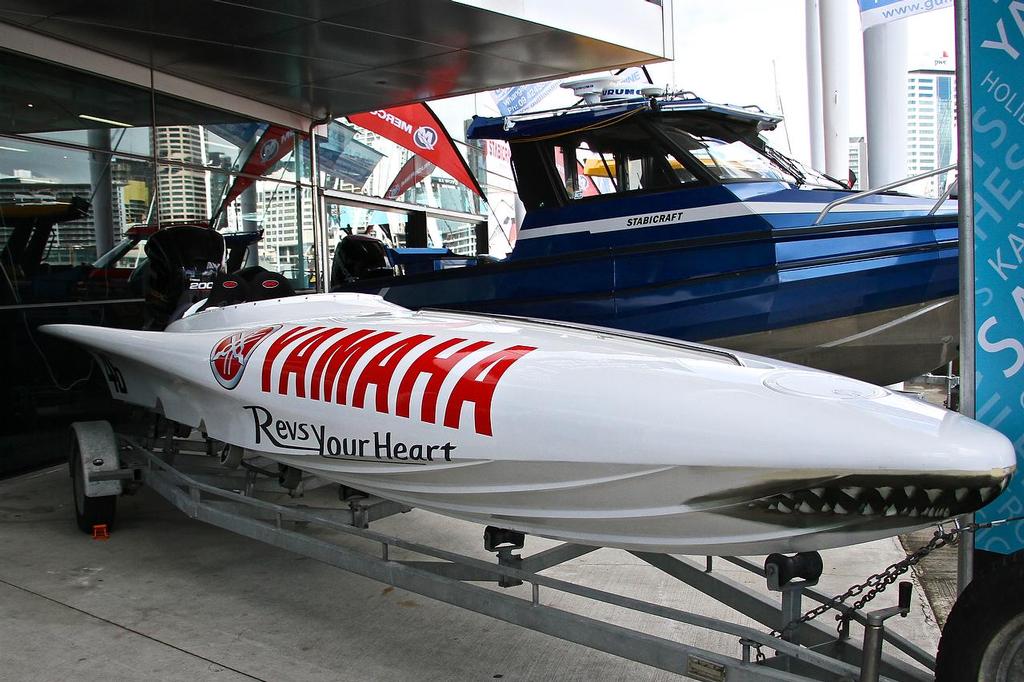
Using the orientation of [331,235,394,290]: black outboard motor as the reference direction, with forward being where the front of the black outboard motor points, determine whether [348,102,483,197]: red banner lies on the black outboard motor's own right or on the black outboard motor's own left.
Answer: on the black outboard motor's own left

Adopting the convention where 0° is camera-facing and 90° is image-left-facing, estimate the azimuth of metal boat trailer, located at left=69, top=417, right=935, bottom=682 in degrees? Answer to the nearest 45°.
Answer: approximately 315°

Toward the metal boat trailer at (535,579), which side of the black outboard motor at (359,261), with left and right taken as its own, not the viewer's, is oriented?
right

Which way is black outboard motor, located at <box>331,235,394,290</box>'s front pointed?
to the viewer's right

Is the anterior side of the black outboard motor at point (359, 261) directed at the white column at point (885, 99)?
no

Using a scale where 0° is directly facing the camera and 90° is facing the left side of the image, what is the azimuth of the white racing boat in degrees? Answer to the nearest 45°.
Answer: approximately 315°

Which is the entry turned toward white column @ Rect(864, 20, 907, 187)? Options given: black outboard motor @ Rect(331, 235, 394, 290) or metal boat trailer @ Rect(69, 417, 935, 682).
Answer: the black outboard motor

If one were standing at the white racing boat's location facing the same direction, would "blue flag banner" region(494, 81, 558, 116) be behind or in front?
behind

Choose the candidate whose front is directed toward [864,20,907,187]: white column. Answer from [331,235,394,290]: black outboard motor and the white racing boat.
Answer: the black outboard motor

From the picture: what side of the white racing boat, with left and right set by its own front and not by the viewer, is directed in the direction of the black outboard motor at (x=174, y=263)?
back

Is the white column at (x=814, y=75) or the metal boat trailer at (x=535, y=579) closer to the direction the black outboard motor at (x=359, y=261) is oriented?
the white column
